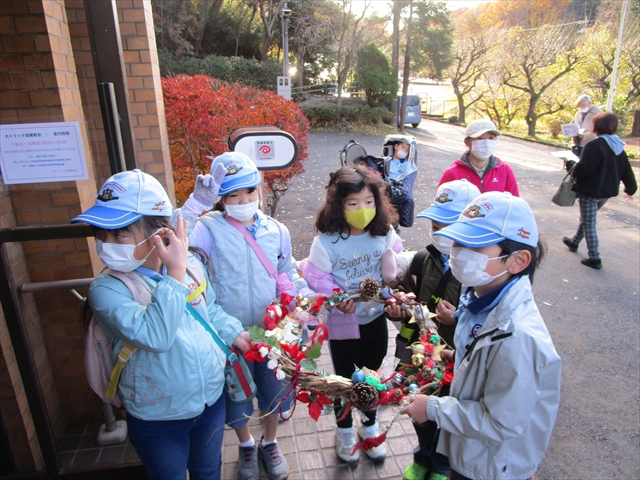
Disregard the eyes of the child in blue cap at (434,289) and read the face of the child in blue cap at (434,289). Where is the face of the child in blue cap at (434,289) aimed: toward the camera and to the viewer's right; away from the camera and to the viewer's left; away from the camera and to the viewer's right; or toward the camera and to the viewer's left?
toward the camera and to the viewer's left

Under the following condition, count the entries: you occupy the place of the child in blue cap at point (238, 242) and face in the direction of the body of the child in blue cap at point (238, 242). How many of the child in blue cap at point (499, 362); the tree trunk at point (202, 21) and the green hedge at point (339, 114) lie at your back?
2

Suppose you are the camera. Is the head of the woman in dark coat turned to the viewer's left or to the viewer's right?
to the viewer's left

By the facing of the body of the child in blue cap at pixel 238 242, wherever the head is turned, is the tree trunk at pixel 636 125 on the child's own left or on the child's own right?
on the child's own left

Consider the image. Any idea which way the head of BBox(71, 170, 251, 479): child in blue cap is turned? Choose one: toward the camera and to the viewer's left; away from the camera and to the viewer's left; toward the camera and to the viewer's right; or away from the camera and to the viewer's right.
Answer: toward the camera and to the viewer's left

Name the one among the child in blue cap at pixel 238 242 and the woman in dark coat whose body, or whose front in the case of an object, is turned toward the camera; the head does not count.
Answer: the child in blue cap

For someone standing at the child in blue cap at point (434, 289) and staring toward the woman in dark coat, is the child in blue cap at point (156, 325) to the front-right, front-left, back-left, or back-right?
back-left

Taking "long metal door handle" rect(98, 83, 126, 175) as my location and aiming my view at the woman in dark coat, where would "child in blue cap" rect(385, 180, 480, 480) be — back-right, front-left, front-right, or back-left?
front-right

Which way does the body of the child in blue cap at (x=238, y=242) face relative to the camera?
toward the camera

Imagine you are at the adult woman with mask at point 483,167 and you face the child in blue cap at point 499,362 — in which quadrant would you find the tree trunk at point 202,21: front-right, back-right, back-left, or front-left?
back-right

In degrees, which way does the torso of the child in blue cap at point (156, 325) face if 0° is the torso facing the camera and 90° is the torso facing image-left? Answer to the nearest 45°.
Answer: approximately 315°

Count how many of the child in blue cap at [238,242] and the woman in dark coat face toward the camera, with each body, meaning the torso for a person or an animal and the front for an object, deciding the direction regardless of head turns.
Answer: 1

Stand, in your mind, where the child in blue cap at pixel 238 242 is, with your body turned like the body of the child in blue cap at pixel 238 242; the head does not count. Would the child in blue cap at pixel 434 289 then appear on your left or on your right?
on your left

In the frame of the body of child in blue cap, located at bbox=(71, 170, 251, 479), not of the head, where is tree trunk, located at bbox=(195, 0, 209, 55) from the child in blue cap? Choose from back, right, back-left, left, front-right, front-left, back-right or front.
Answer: back-left

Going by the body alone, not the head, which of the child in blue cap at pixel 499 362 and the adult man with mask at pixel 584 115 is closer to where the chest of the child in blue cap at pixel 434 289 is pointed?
the child in blue cap

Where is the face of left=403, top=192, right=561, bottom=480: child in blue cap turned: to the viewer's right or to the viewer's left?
to the viewer's left
